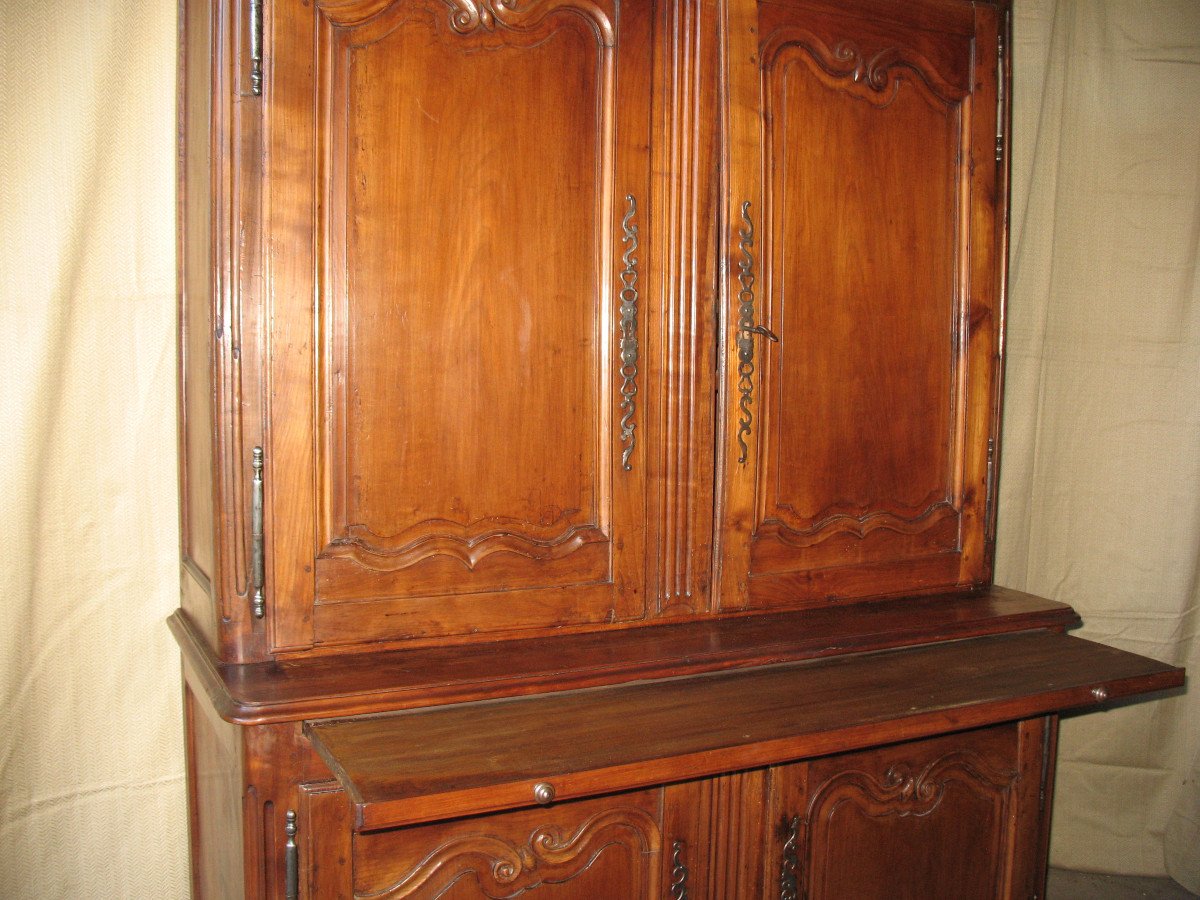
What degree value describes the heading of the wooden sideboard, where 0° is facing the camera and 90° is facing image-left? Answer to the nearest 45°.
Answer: approximately 315°
